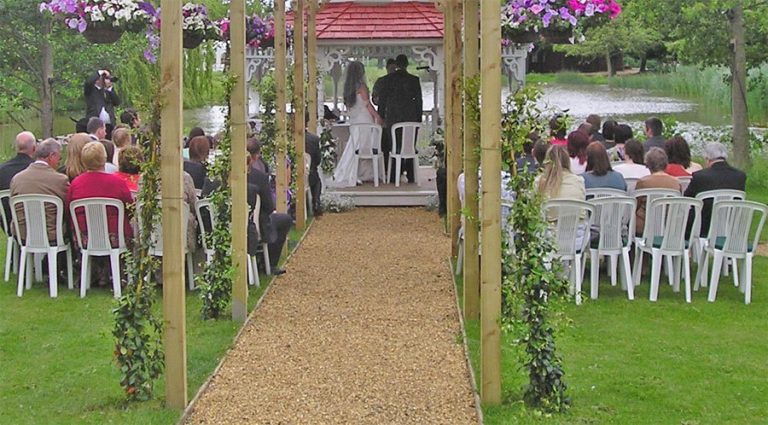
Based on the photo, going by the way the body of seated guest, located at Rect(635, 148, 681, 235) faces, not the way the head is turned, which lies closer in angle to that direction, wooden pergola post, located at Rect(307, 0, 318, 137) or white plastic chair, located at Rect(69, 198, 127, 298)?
the wooden pergola post

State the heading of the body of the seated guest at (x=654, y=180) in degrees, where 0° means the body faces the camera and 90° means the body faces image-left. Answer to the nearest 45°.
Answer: approximately 180°

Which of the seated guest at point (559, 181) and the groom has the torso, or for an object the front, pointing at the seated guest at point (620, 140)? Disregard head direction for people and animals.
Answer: the seated guest at point (559, 181)

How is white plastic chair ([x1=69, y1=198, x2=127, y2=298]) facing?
away from the camera

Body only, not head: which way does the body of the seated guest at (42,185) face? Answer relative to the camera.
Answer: away from the camera

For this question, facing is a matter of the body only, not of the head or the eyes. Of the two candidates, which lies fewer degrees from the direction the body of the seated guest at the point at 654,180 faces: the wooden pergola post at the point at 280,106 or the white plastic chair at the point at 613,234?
the wooden pergola post

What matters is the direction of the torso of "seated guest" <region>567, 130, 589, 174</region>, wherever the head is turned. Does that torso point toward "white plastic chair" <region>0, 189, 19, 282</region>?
no

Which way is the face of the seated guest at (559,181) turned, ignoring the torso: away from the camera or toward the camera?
away from the camera

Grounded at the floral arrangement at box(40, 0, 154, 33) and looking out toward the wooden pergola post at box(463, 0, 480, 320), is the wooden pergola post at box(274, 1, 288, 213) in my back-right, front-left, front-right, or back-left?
front-left

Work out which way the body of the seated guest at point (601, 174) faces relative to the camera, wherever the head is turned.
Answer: away from the camera

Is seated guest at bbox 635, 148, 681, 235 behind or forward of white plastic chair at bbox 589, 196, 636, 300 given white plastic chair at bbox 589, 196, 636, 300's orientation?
forward

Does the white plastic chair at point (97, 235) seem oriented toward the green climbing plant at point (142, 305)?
no

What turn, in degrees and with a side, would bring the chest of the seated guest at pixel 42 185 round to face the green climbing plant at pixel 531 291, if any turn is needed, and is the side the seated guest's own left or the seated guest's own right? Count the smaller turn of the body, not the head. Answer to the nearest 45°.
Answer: approximately 135° to the seated guest's own right

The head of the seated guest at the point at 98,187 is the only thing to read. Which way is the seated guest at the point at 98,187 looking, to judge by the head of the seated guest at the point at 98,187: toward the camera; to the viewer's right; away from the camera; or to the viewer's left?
away from the camera

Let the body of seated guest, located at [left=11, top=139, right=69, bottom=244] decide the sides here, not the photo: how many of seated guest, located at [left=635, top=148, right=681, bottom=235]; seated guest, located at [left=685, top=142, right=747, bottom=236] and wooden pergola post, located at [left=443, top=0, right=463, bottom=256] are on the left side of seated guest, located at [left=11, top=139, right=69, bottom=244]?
0

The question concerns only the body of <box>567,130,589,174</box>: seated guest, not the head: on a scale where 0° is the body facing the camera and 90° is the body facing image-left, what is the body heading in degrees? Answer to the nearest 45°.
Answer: approximately 180°

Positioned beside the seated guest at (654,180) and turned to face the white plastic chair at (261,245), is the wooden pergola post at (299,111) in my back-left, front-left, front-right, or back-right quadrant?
front-right

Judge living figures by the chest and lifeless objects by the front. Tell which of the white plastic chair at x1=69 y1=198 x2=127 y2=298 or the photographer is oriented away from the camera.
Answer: the white plastic chair

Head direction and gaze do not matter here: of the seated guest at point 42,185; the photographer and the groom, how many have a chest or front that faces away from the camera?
2

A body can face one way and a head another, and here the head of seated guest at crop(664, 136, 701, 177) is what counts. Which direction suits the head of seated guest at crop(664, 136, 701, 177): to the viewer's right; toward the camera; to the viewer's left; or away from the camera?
away from the camera
